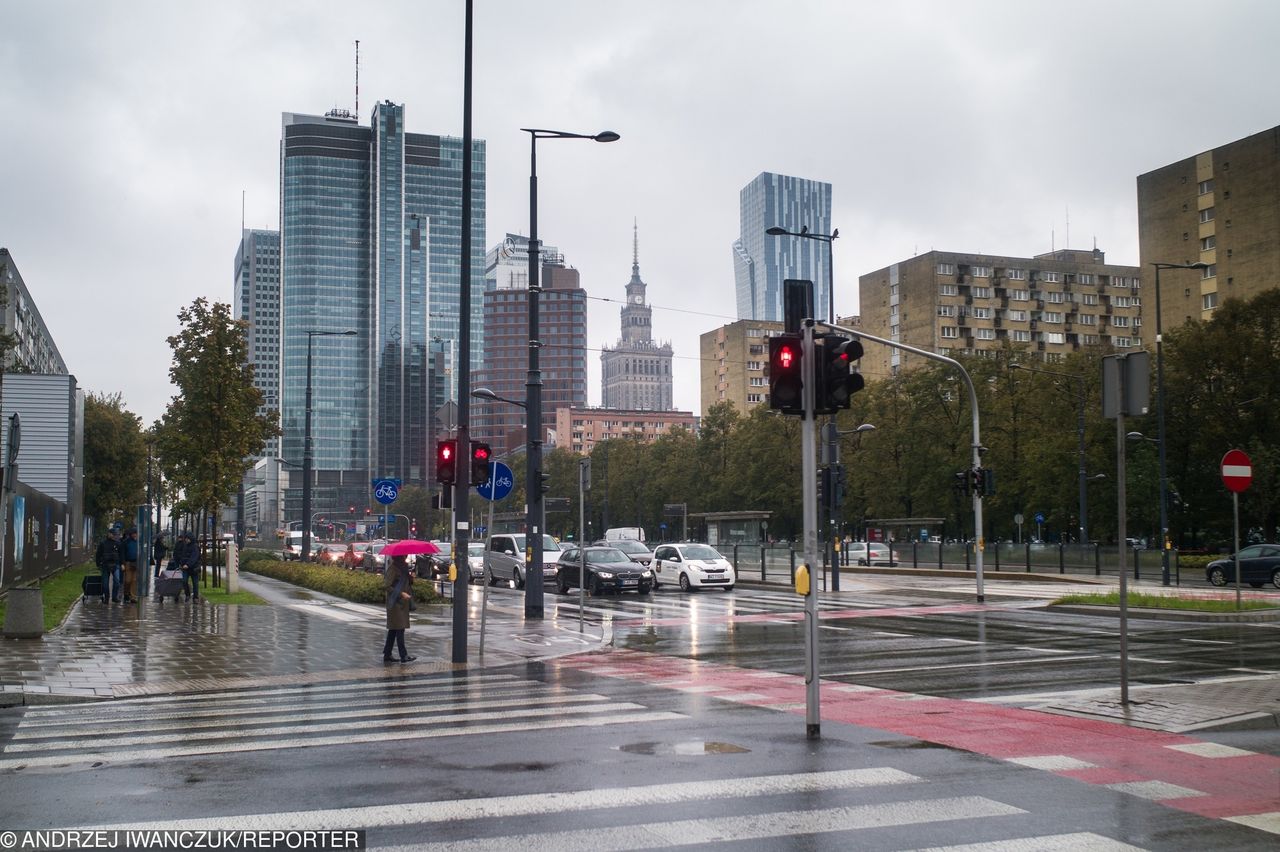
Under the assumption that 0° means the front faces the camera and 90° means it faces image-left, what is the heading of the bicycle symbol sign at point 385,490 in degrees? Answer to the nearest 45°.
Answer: approximately 0°

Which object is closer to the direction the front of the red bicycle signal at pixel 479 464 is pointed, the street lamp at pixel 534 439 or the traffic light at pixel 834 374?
the traffic light

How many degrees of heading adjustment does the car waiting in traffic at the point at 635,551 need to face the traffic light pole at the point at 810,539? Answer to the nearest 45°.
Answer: approximately 45° to its right

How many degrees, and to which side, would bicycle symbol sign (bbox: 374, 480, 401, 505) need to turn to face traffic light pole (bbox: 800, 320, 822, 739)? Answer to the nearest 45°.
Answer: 0° — it already faces it

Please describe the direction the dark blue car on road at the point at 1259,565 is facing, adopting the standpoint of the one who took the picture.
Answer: facing to the left of the viewer

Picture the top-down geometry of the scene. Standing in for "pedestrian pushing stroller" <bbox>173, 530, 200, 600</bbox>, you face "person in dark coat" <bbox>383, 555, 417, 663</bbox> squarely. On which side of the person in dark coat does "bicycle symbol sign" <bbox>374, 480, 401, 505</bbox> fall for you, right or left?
left

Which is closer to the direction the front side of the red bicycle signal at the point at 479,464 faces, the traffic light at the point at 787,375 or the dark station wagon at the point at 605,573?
the traffic light
